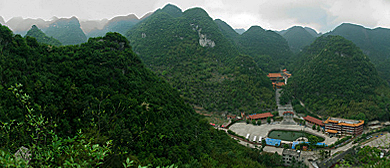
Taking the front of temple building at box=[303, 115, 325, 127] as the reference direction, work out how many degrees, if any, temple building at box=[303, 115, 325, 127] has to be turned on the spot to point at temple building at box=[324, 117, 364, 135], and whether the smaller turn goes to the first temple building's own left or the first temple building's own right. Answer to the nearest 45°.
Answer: approximately 90° to the first temple building's own left

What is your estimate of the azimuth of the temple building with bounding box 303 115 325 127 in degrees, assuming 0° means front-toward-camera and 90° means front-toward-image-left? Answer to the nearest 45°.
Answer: approximately 45°

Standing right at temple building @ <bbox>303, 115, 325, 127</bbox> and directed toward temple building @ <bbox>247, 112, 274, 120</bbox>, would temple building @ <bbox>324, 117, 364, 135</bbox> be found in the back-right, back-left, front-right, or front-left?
back-left

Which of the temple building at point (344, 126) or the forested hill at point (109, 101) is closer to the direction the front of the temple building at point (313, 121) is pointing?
the forested hill

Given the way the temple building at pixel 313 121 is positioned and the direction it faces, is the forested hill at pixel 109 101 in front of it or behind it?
in front

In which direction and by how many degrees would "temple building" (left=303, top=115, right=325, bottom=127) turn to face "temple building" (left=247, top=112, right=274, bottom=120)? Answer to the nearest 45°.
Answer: approximately 45° to its right
